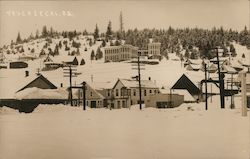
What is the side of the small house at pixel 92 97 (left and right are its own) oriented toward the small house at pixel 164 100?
left

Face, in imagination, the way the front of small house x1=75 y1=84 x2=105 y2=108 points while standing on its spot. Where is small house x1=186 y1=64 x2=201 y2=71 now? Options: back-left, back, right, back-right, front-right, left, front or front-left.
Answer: left

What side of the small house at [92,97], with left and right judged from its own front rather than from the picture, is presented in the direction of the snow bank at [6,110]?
right

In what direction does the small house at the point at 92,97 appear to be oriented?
toward the camera

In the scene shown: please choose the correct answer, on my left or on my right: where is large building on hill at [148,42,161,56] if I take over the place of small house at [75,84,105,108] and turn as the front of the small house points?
on my left

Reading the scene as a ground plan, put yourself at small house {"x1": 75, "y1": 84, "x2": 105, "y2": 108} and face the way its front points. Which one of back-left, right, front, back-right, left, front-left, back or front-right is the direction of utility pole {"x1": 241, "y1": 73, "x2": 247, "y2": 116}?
left
